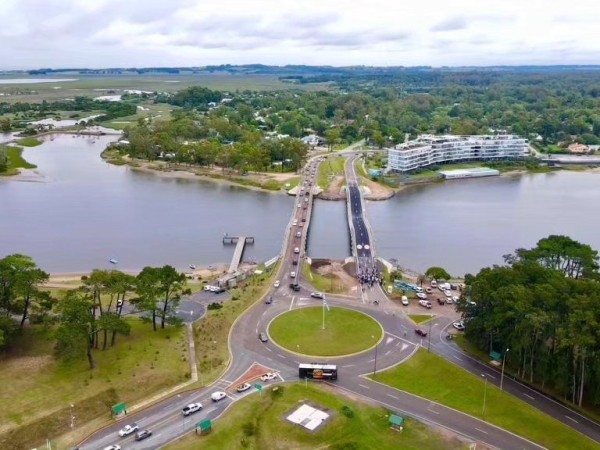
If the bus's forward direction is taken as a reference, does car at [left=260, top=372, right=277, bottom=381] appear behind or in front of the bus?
behind

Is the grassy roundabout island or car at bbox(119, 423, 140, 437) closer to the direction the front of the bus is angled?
the grassy roundabout island

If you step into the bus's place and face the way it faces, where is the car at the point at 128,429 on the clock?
The car is roughly at 5 o'clock from the bus.

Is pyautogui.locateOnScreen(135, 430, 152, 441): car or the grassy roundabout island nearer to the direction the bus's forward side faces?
the grassy roundabout island

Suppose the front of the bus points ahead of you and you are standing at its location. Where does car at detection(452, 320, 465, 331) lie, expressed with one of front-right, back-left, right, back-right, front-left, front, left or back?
front-left

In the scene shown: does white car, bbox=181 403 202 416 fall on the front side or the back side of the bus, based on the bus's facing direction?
on the back side

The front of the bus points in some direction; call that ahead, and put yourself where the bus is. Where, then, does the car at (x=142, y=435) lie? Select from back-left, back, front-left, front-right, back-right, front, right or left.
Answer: back-right

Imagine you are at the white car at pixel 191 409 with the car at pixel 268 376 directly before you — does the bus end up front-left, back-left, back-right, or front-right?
front-right

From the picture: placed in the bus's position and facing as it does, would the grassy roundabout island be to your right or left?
on your left

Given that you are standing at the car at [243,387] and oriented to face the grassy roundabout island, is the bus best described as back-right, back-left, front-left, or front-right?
front-right

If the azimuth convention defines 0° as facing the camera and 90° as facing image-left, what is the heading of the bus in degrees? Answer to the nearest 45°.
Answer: approximately 270°

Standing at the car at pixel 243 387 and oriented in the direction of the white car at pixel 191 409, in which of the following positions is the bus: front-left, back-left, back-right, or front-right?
back-left

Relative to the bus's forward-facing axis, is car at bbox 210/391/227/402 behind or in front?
behind

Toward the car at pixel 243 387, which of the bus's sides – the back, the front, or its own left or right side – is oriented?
back
